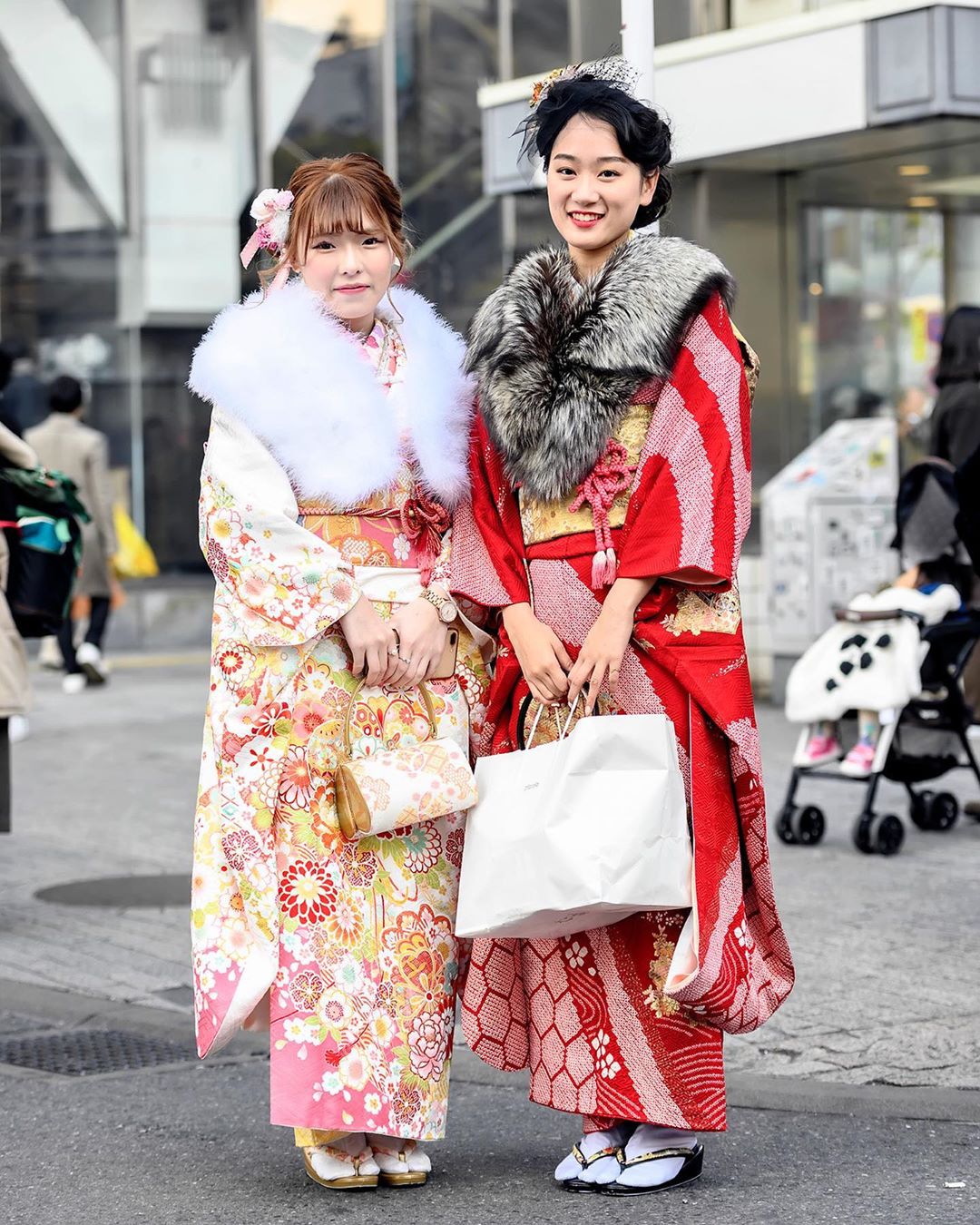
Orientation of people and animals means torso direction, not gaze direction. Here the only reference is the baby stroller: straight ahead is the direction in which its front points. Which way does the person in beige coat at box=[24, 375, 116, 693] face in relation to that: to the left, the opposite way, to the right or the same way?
to the right

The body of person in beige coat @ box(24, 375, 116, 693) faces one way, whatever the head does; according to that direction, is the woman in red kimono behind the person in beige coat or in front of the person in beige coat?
behind

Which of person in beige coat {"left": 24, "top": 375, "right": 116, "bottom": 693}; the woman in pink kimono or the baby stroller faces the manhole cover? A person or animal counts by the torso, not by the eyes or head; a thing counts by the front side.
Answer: the baby stroller

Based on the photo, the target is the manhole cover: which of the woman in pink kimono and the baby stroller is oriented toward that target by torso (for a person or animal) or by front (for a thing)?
the baby stroller

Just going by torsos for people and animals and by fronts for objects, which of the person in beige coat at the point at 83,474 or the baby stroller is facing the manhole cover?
the baby stroller

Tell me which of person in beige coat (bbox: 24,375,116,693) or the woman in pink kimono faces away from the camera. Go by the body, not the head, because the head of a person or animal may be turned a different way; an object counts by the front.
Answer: the person in beige coat

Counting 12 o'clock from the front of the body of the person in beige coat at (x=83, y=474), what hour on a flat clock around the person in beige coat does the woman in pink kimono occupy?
The woman in pink kimono is roughly at 6 o'clock from the person in beige coat.

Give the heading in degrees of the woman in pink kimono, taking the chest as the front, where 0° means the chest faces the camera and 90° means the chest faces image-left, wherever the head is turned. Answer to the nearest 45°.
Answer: approximately 315°

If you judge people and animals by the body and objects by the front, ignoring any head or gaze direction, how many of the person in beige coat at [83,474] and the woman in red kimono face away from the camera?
1

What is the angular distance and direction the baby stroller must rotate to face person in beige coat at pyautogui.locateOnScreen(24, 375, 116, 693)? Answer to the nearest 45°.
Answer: approximately 90° to its right

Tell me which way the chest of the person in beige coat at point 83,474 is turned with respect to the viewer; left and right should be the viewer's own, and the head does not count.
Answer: facing away from the viewer

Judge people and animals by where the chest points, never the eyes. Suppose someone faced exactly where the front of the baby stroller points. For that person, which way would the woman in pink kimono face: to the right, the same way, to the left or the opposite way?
to the left

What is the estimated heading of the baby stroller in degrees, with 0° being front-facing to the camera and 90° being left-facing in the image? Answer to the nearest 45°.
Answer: approximately 45°

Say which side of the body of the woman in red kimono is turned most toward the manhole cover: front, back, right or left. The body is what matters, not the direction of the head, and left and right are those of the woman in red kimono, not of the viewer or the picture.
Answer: right
